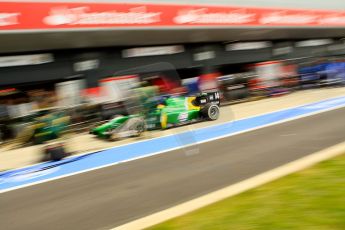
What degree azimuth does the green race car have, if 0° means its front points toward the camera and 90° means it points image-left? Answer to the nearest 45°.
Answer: approximately 45°

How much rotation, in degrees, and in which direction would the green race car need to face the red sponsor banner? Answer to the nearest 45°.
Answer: approximately 135° to its right
